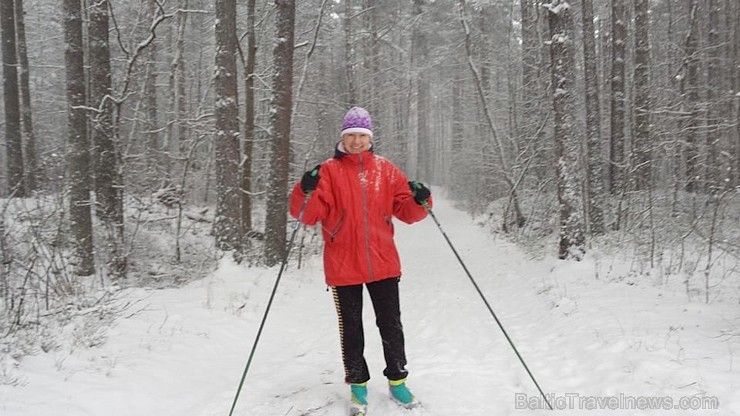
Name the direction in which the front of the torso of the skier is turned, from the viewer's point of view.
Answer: toward the camera
